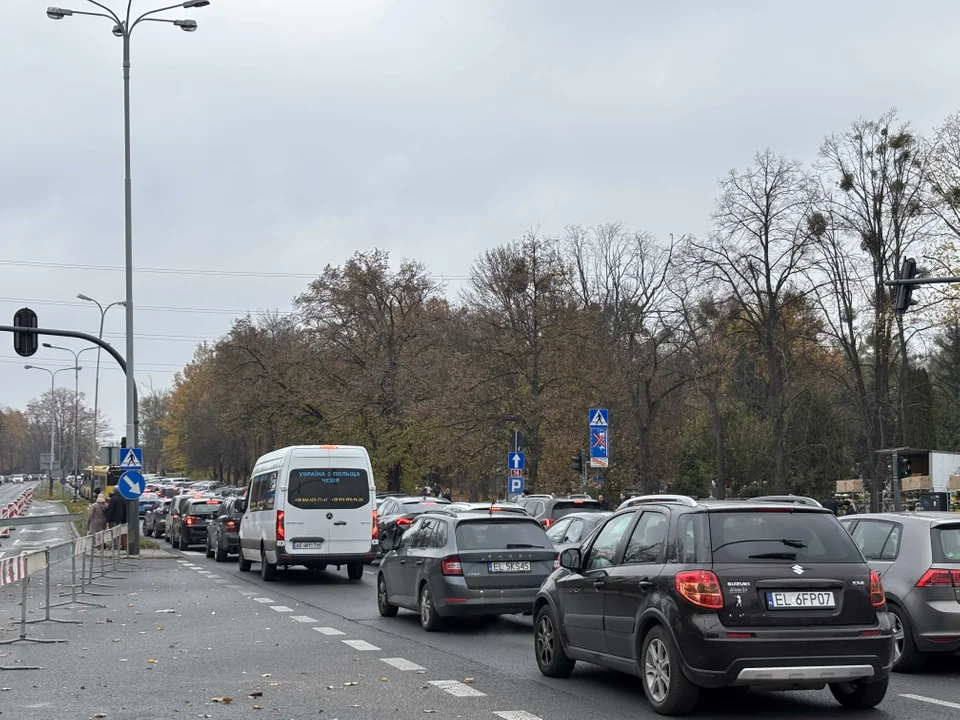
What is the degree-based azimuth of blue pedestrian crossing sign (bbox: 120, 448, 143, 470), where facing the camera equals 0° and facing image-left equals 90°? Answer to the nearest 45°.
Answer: approximately 0°

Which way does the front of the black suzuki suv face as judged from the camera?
facing away from the viewer and to the left of the viewer

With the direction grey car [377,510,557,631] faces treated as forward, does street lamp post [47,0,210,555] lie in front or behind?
in front

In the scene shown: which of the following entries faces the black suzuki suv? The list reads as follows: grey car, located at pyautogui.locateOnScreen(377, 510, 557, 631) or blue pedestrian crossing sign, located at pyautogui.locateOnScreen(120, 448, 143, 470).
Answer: the blue pedestrian crossing sign

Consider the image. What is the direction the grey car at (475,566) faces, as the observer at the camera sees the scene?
facing away from the viewer and to the left of the viewer
